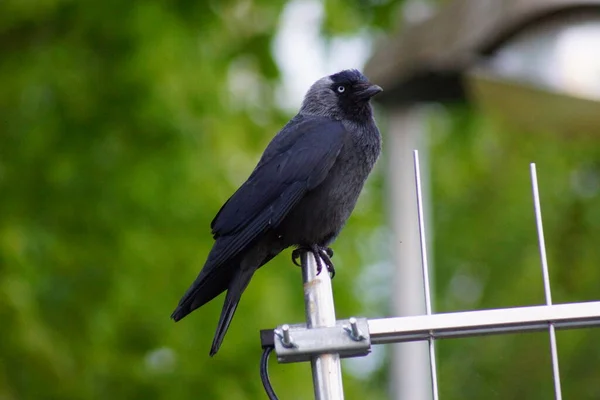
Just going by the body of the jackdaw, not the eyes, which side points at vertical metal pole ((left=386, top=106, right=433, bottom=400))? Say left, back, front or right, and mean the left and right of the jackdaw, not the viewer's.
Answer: left

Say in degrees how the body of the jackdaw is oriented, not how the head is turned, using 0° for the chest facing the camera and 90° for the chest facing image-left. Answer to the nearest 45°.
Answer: approximately 270°
